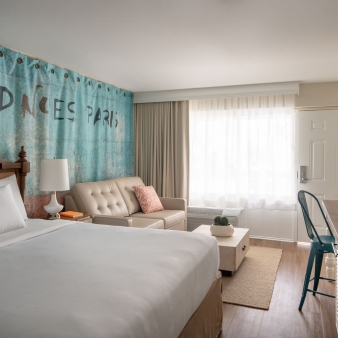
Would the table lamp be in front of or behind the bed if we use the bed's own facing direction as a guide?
behind

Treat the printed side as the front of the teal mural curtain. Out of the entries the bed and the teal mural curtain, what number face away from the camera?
0

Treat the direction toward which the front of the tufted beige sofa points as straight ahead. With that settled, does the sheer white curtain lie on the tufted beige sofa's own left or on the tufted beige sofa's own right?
on the tufted beige sofa's own left

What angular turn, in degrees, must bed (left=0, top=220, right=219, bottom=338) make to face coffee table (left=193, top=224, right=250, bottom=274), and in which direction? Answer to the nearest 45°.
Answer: approximately 90° to its left

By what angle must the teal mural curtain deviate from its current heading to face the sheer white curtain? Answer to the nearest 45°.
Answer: approximately 45° to its left

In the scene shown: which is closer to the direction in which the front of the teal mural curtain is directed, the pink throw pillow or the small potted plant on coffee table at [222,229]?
the small potted plant on coffee table

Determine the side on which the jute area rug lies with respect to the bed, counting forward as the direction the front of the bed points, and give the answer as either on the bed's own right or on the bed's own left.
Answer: on the bed's own left

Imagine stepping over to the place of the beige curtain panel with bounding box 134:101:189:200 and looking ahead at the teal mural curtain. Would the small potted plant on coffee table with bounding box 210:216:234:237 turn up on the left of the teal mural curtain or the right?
left

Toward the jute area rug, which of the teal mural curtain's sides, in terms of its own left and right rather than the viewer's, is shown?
front

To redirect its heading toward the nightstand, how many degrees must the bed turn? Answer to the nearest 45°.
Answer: approximately 135° to its left

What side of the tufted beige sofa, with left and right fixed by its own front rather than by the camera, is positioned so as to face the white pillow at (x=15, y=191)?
right

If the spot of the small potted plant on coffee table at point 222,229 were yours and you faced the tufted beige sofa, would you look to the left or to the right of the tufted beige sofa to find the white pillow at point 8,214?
left

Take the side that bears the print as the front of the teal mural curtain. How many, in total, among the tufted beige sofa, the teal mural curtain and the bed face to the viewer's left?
0

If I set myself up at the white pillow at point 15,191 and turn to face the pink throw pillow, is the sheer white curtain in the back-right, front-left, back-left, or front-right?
front-right

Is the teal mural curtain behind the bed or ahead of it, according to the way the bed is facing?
behind
